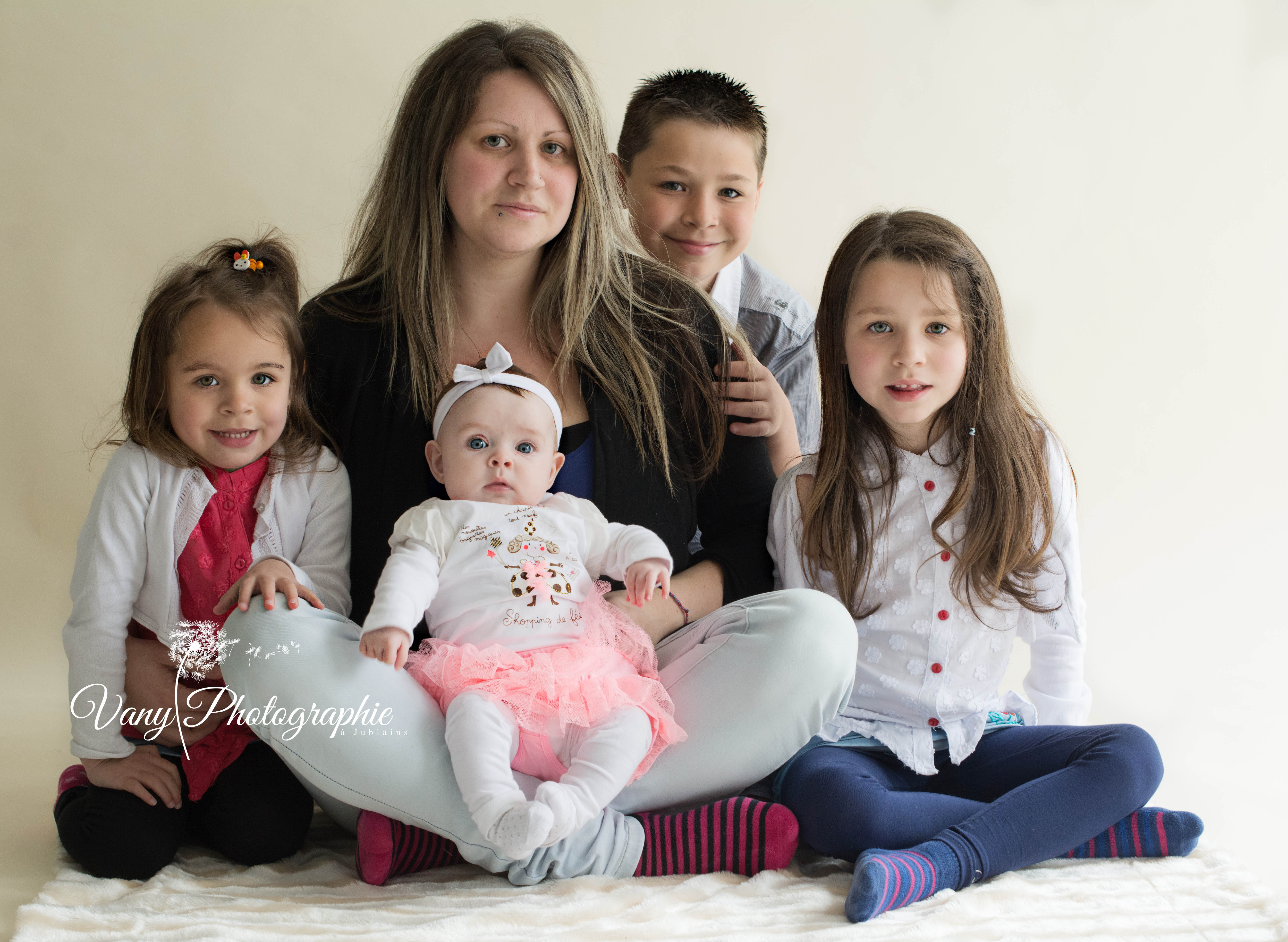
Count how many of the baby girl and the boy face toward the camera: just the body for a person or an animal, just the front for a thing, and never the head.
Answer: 2

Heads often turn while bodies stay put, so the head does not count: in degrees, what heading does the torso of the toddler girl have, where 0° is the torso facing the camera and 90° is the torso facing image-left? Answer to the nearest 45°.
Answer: approximately 0°

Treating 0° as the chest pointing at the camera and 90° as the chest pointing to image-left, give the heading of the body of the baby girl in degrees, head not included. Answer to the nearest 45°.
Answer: approximately 0°
